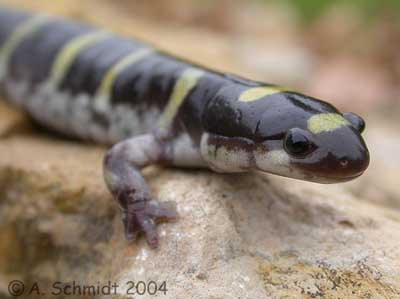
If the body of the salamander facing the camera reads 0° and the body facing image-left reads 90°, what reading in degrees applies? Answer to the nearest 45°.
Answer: approximately 315°
